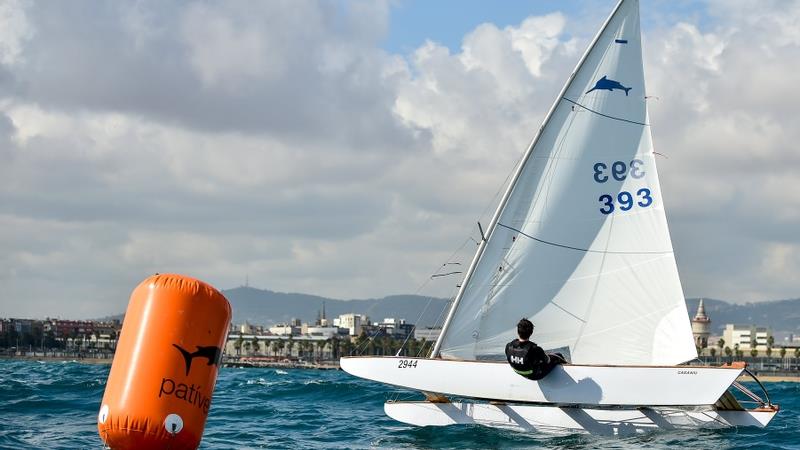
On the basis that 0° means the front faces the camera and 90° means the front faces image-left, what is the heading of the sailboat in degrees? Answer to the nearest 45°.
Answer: approximately 90°

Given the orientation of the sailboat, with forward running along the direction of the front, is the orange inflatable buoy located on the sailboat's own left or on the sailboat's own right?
on the sailboat's own left
